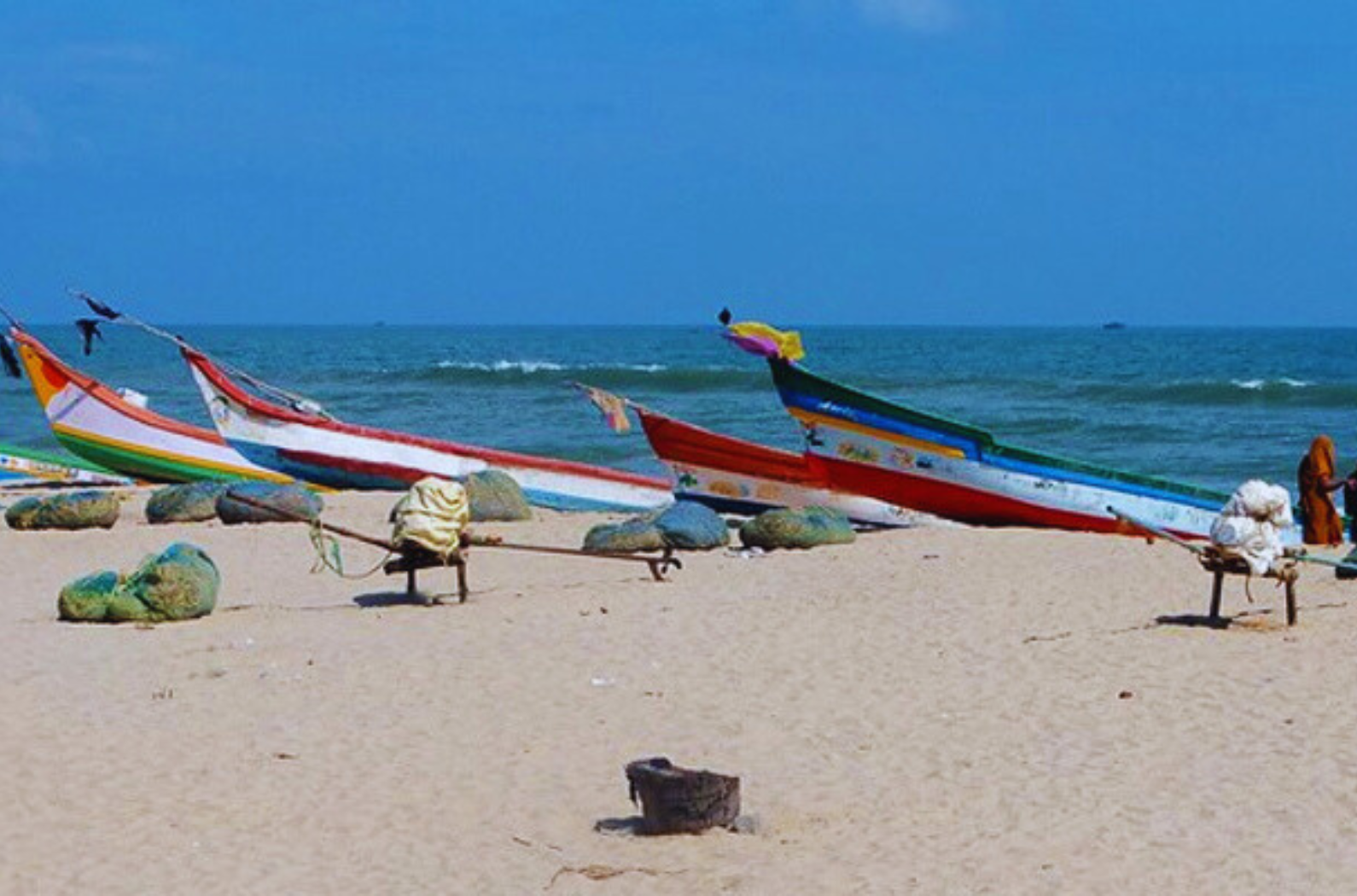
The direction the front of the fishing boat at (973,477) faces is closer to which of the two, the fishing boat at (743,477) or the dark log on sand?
the fishing boat

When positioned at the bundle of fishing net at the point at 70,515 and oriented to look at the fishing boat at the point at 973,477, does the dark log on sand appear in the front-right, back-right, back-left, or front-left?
front-right

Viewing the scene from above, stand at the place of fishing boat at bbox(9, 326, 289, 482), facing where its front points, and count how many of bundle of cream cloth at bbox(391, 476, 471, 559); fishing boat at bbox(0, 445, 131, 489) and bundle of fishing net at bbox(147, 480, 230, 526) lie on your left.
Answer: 2

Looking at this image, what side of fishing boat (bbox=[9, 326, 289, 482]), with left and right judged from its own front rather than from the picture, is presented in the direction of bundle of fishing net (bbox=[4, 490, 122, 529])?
left

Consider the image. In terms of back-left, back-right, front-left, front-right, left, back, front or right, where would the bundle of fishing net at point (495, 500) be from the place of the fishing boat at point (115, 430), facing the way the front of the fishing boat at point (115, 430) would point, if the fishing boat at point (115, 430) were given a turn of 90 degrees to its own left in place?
front-left

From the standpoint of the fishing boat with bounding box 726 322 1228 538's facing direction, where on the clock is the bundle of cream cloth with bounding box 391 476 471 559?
The bundle of cream cloth is roughly at 10 o'clock from the fishing boat.

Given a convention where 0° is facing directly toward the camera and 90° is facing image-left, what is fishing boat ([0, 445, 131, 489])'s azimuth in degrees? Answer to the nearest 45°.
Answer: approximately 90°

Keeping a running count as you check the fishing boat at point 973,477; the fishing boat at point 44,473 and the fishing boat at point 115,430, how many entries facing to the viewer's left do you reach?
3

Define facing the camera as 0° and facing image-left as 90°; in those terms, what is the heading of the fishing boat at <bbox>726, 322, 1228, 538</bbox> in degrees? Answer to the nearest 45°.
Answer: approximately 90°

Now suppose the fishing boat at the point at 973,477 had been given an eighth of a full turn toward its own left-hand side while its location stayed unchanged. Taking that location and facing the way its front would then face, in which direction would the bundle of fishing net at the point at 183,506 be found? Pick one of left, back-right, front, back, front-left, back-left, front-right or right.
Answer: front-right

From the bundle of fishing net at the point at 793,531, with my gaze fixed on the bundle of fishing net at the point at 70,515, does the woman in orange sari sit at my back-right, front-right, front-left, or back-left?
back-right

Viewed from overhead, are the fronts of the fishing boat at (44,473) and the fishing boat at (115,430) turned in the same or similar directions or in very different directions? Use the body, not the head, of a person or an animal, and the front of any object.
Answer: same or similar directions

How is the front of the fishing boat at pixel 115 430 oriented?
to the viewer's left

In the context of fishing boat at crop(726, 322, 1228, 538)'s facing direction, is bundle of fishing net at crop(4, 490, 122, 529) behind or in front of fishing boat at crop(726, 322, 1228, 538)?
in front
